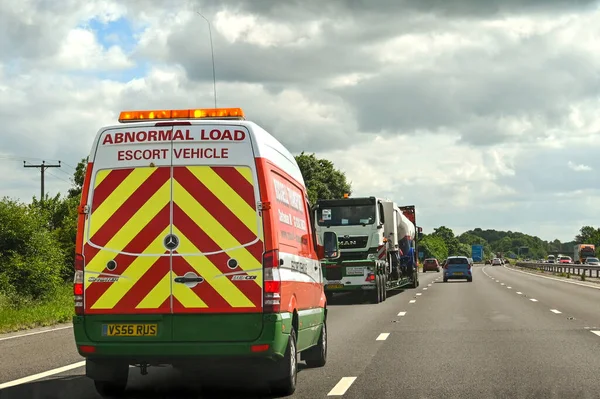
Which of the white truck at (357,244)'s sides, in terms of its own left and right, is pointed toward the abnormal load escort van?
front

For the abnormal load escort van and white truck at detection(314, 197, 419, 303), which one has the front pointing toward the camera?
the white truck

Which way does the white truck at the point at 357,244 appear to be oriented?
toward the camera

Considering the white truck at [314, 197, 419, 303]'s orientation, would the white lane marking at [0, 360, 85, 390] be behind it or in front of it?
in front

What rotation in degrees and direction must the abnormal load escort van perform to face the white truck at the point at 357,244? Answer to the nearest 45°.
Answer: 0° — it already faces it

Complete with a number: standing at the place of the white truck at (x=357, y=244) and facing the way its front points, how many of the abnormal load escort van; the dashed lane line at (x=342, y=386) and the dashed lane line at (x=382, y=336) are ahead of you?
3

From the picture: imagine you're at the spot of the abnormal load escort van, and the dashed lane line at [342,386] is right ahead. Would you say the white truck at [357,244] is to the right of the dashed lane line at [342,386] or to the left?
left

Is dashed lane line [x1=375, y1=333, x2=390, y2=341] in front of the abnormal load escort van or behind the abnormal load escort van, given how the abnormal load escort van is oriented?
in front

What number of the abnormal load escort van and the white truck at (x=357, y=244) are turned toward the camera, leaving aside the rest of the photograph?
1

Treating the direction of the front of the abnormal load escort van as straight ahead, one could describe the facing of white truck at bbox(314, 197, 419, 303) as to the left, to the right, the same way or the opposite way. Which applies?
the opposite way

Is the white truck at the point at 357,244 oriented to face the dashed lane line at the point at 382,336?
yes

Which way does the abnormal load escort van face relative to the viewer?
away from the camera
